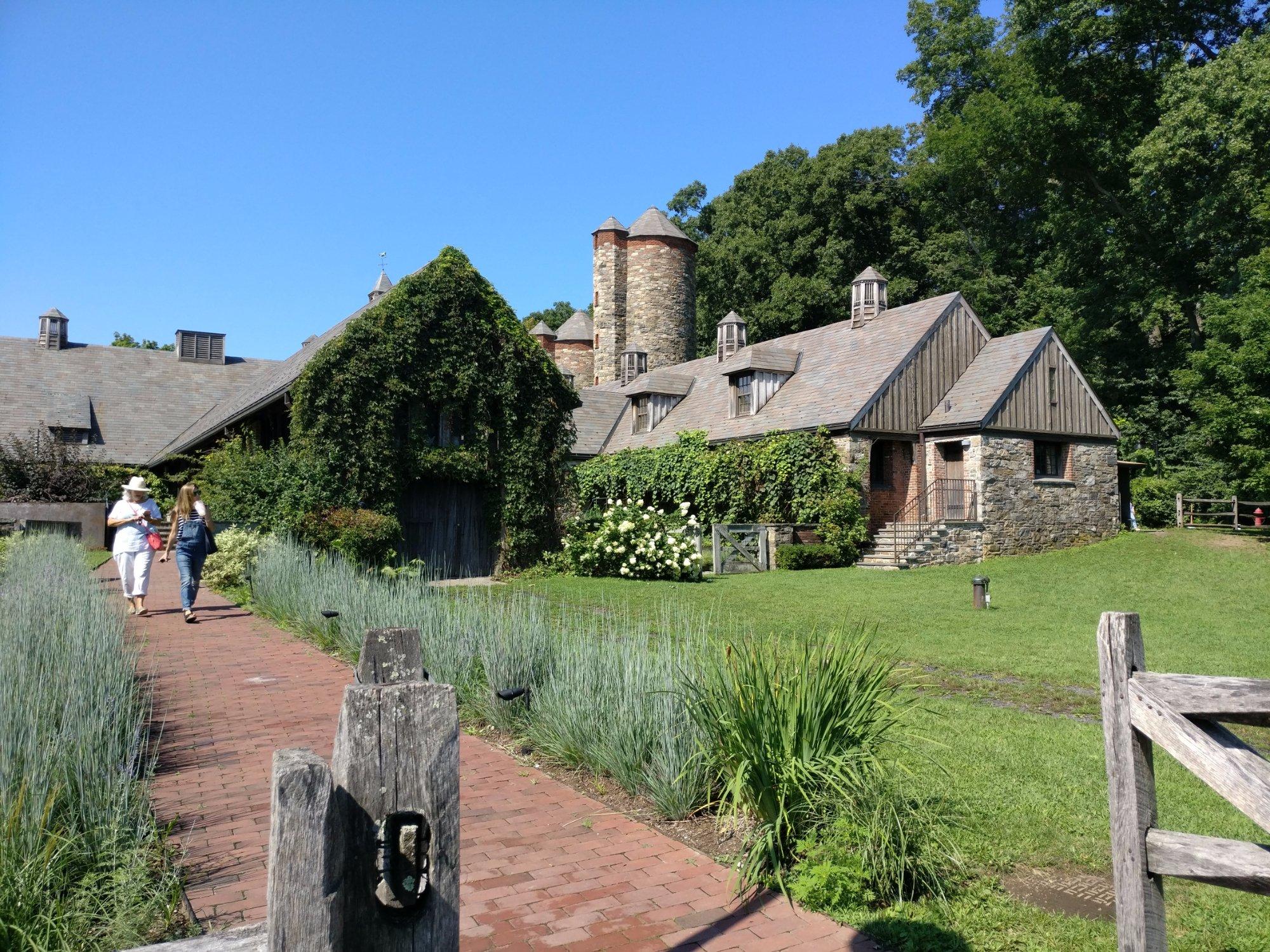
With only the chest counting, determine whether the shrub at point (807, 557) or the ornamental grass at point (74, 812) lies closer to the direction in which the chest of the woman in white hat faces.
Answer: the ornamental grass

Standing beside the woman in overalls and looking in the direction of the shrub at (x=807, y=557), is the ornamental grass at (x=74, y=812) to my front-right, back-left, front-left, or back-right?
back-right

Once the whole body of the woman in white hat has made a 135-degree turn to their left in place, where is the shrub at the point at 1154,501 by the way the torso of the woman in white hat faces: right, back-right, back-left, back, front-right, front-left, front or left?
front-right

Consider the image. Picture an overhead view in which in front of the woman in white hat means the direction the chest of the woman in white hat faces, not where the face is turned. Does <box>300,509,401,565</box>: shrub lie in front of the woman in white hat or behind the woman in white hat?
behind

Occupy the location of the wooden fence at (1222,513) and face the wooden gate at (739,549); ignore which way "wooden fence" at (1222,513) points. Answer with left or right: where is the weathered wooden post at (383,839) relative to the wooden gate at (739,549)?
left

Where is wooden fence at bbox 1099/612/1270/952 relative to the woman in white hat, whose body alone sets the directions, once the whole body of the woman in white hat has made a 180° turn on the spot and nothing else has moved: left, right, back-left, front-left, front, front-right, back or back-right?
back

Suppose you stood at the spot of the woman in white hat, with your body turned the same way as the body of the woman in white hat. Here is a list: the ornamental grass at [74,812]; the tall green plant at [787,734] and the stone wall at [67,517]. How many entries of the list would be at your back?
1
